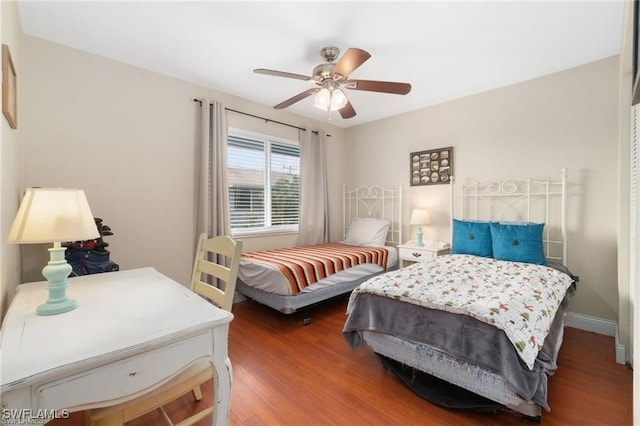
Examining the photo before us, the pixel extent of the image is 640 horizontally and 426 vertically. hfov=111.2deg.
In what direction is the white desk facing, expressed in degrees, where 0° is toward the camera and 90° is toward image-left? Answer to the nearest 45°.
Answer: approximately 315°

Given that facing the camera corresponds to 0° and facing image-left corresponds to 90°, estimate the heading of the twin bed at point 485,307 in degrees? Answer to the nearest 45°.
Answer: approximately 45°

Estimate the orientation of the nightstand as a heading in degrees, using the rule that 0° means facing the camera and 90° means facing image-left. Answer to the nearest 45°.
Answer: approximately 45°

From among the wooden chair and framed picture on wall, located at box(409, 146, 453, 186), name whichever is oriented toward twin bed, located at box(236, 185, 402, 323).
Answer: the framed picture on wall
